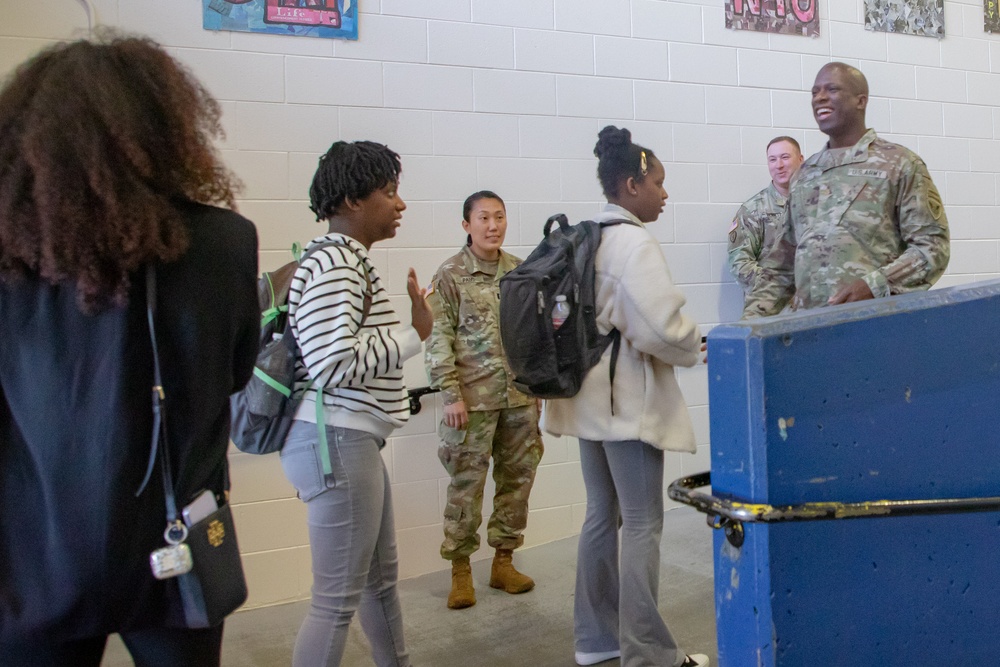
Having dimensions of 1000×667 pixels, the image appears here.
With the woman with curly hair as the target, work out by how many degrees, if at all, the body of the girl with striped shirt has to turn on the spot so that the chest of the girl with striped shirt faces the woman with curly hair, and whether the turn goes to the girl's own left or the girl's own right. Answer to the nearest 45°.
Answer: approximately 90° to the girl's own right

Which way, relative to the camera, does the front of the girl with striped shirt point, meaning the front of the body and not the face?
to the viewer's right

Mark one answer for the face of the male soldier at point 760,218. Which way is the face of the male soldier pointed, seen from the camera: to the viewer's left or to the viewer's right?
to the viewer's left

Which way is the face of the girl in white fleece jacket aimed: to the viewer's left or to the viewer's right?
to the viewer's right

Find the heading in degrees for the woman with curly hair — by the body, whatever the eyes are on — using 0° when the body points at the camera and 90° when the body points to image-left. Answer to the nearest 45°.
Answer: approximately 180°

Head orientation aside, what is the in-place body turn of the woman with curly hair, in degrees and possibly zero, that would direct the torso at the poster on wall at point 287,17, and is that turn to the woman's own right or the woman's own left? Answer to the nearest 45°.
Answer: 0° — they already face it

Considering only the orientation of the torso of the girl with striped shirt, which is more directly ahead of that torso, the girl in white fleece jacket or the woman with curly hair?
the girl in white fleece jacket

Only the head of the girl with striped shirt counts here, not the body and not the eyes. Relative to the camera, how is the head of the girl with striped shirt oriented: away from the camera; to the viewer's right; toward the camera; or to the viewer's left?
to the viewer's right
